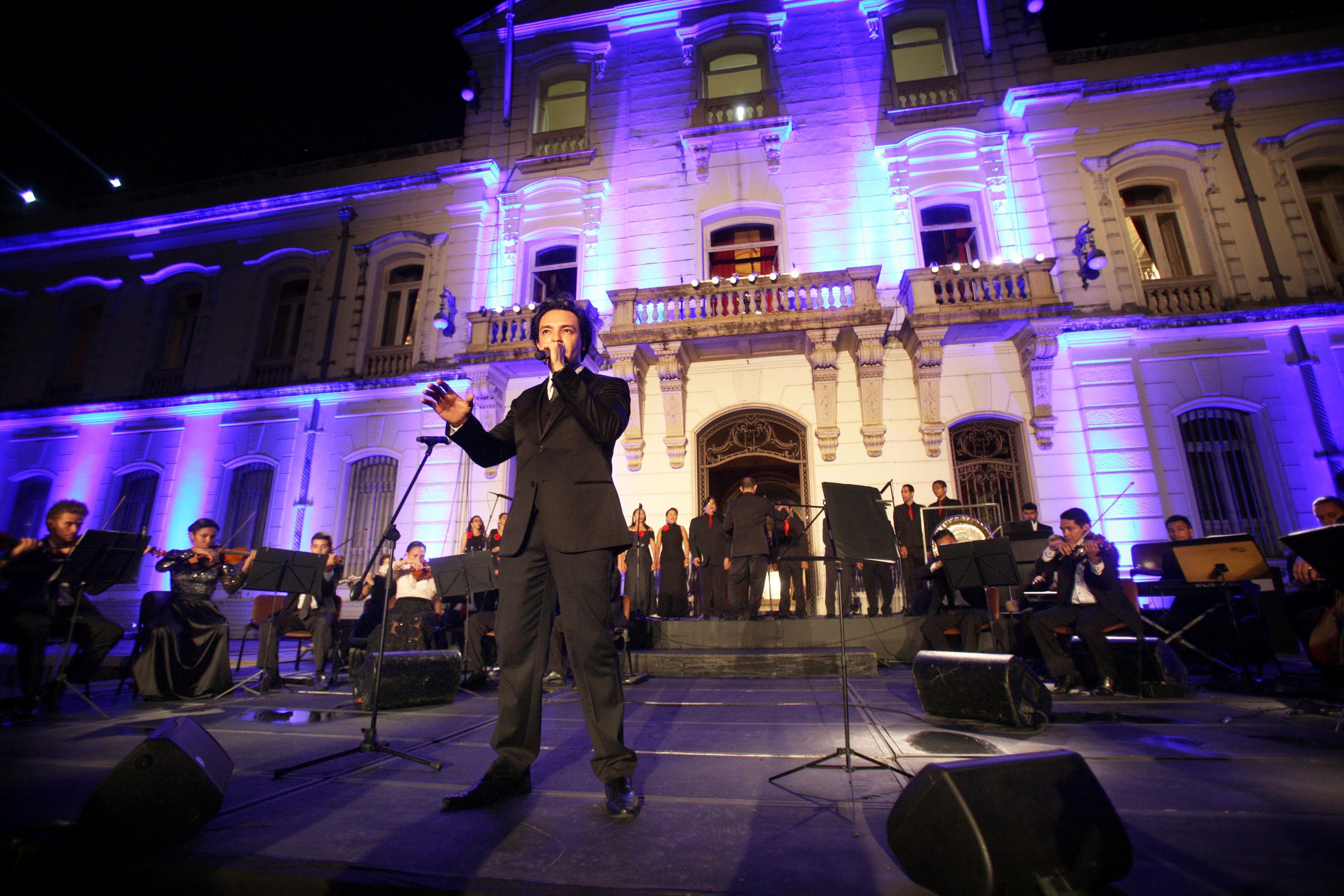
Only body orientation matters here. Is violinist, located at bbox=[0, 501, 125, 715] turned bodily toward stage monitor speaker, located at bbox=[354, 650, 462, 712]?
yes

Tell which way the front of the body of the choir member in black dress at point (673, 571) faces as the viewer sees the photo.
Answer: toward the camera

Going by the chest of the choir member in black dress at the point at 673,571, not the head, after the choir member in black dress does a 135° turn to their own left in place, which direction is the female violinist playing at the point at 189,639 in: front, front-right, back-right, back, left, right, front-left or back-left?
back

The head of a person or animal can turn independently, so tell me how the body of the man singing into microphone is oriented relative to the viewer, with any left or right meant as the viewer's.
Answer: facing the viewer and to the left of the viewer

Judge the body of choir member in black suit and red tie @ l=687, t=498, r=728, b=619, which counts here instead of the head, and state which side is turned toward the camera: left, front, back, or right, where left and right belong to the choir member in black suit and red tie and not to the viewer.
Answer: front

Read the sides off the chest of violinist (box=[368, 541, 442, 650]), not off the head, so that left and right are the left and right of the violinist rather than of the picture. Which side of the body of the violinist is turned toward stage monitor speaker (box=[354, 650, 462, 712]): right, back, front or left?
front

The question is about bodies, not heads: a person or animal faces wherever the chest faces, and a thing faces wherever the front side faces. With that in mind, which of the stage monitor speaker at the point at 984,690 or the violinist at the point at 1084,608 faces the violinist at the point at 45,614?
the violinist at the point at 1084,608

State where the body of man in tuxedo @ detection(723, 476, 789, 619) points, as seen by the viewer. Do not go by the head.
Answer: away from the camera

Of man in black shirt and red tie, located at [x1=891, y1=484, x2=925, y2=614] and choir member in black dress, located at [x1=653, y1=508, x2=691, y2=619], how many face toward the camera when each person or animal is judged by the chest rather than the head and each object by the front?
2

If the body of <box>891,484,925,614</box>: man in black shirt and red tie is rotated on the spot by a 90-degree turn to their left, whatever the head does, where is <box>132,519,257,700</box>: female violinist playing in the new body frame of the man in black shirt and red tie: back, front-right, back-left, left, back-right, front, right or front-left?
back-right

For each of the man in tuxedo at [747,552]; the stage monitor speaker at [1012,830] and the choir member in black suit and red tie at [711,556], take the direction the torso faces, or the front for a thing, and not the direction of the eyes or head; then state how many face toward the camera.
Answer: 1

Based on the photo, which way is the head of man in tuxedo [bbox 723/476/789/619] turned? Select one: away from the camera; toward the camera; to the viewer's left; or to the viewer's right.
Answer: away from the camera

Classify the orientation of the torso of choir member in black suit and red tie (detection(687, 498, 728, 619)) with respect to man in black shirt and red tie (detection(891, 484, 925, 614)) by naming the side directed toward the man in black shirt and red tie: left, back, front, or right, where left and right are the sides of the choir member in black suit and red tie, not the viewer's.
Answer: left

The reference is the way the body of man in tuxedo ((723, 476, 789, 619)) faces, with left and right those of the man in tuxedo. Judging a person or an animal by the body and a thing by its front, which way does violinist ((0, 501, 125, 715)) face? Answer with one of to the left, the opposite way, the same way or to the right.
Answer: to the right

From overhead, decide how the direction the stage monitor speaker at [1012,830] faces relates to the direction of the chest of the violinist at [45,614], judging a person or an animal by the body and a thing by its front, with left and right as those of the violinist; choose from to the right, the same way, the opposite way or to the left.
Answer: to the left

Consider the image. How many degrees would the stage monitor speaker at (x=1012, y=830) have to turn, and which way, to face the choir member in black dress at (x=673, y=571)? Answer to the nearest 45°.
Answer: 0° — it already faces them

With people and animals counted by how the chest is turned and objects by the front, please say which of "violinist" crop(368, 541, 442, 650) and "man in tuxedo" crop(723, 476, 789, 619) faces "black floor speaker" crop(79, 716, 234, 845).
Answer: the violinist
